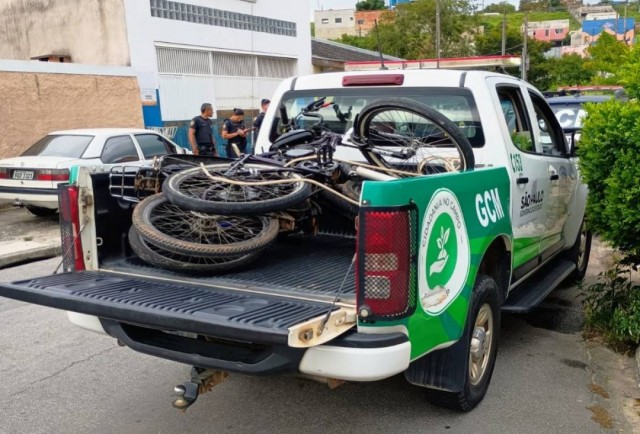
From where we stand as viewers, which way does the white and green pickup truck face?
facing away from the viewer and to the right of the viewer

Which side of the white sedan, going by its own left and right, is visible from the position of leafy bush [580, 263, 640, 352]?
right

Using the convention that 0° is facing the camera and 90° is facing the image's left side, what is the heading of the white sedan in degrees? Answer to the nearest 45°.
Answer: approximately 225°

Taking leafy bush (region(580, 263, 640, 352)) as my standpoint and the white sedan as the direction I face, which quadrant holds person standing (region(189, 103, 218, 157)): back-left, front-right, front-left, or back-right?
front-right

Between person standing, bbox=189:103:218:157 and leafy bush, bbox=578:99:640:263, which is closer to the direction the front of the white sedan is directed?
the person standing

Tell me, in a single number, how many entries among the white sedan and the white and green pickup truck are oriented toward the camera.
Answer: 0

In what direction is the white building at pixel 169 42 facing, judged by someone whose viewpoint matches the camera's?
facing the viewer and to the right of the viewer

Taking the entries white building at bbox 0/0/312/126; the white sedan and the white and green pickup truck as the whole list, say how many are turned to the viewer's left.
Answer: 0

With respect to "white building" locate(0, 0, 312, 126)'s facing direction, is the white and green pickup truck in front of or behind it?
in front
